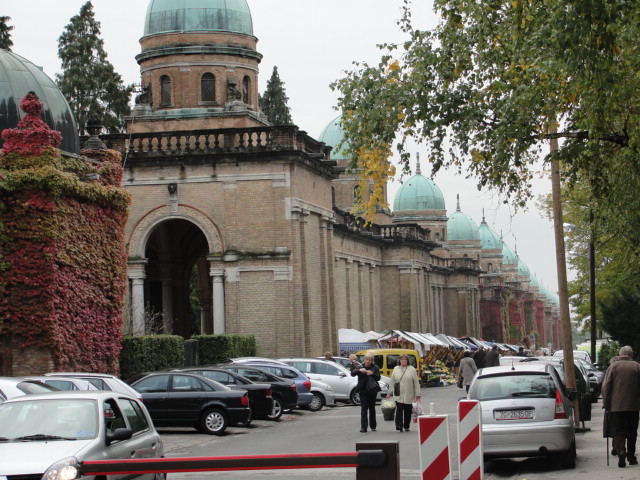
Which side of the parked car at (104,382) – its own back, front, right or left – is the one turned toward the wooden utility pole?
back

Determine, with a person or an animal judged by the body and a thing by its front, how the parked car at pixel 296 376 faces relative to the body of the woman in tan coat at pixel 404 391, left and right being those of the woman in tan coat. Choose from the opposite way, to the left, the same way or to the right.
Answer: to the right

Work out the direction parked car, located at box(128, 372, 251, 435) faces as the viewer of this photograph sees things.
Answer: facing to the left of the viewer

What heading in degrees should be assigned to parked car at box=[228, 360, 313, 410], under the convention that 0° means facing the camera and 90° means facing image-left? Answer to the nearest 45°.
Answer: approximately 90°

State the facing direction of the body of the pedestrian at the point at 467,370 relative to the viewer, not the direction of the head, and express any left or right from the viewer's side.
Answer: facing away from the viewer

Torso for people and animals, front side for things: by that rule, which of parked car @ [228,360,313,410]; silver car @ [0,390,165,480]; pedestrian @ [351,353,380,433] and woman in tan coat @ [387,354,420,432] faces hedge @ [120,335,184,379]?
the parked car

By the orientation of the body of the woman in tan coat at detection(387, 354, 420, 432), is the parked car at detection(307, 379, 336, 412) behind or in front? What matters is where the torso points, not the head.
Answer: behind

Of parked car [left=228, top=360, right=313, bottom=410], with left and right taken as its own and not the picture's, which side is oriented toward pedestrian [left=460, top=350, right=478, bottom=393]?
back

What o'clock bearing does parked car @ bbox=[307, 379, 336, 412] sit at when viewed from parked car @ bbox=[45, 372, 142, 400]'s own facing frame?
parked car @ bbox=[307, 379, 336, 412] is roughly at 4 o'clock from parked car @ bbox=[45, 372, 142, 400].

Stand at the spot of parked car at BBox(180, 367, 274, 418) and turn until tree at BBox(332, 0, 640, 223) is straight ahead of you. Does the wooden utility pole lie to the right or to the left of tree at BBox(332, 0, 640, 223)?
left

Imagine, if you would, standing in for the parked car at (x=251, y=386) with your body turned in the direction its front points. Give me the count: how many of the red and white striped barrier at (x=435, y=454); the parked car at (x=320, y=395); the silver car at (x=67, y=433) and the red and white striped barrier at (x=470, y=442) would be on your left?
3

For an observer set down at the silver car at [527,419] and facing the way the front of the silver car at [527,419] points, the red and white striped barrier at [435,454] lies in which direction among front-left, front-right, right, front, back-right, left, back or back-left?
back

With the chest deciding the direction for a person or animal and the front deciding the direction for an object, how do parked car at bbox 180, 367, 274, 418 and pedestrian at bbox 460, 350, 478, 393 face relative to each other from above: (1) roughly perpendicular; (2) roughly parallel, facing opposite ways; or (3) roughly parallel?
roughly perpendicular

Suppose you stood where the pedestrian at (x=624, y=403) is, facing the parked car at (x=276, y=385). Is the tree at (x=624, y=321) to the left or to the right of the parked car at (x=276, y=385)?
right
